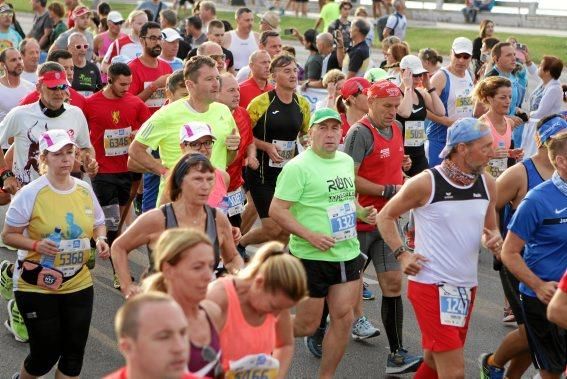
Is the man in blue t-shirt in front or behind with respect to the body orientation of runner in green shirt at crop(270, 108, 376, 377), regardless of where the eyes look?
in front

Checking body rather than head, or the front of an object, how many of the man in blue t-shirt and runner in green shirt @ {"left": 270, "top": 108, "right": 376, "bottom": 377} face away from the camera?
0

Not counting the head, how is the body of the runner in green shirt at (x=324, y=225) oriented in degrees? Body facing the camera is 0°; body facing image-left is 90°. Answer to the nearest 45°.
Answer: approximately 315°
